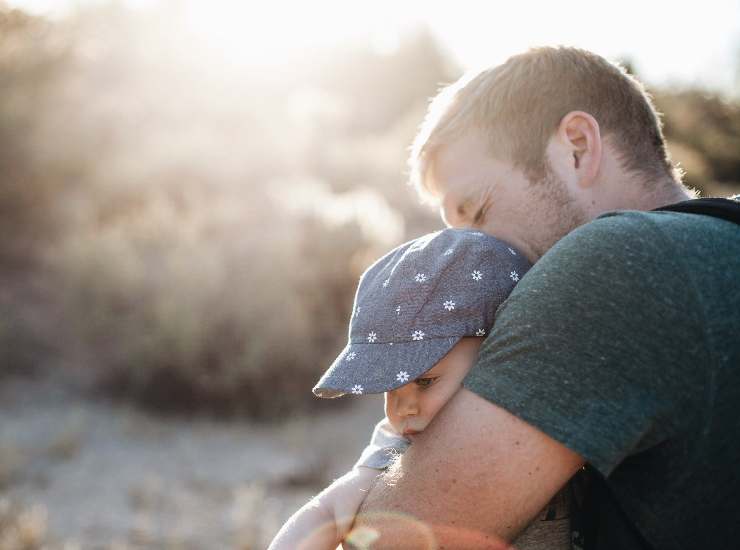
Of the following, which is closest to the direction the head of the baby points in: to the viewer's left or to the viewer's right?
to the viewer's left

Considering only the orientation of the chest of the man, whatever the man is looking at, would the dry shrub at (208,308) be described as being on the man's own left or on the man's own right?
on the man's own right

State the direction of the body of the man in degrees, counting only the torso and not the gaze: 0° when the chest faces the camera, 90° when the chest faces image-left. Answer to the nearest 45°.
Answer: approximately 90°

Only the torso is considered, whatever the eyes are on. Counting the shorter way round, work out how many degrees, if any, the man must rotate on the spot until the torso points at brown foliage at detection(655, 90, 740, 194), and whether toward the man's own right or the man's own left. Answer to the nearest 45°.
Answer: approximately 90° to the man's own right

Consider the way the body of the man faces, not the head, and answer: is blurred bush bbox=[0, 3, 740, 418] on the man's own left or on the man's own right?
on the man's own right
